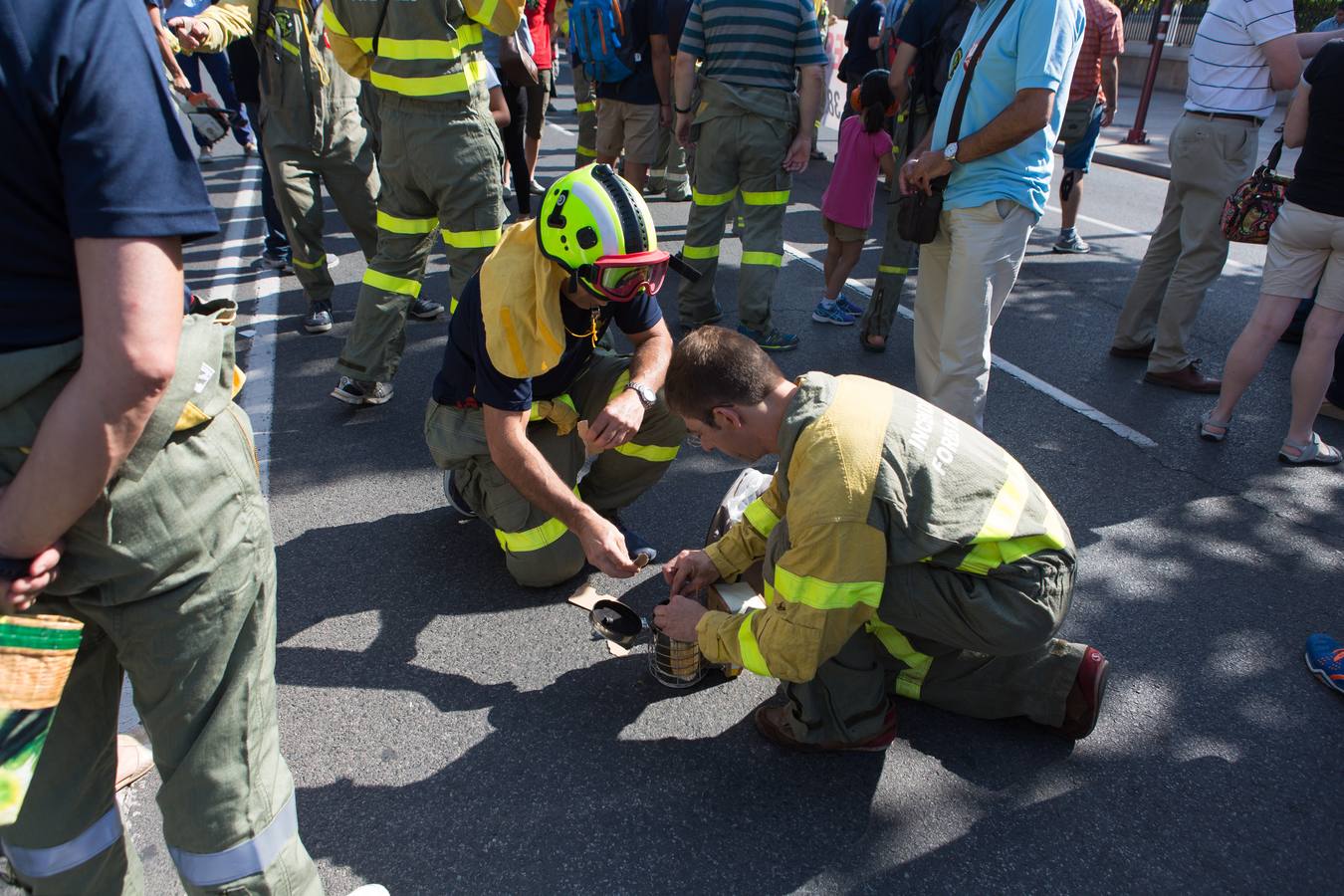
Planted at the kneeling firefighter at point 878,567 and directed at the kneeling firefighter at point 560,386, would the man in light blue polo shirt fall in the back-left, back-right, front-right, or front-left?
front-right

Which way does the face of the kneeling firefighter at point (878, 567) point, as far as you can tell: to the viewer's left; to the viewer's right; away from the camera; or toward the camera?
to the viewer's left

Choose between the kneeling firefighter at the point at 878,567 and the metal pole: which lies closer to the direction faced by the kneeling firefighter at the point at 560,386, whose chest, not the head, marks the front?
the kneeling firefighter

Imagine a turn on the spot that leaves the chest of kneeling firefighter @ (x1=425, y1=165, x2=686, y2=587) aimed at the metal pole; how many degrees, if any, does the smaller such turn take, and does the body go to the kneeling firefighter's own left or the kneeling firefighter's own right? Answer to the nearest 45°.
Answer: approximately 90° to the kneeling firefighter's own left

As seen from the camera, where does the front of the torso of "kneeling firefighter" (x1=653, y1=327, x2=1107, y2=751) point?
to the viewer's left

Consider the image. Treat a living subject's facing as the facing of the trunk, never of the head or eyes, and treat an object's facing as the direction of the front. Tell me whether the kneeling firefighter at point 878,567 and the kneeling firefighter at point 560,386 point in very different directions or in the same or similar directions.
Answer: very different directions

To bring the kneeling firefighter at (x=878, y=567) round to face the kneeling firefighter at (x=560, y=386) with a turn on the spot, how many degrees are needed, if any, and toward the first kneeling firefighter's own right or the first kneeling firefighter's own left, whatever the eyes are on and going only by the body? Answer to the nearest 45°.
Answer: approximately 45° to the first kneeling firefighter's own right

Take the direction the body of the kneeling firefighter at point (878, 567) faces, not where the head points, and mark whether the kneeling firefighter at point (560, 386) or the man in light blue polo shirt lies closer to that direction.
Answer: the kneeling firefighter

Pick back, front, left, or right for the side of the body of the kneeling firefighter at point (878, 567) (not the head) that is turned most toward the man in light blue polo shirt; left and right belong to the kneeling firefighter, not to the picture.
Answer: right

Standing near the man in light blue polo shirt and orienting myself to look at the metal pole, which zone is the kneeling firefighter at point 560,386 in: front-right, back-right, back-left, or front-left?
back-left

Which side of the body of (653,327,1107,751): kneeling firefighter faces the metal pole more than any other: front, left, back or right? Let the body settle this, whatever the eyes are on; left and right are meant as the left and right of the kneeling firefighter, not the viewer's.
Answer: right

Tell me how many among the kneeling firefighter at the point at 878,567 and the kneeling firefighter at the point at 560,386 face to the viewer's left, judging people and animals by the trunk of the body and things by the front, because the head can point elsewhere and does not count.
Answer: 1

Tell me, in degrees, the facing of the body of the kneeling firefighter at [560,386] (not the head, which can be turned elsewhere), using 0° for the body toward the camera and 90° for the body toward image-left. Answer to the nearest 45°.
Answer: approximately 315°

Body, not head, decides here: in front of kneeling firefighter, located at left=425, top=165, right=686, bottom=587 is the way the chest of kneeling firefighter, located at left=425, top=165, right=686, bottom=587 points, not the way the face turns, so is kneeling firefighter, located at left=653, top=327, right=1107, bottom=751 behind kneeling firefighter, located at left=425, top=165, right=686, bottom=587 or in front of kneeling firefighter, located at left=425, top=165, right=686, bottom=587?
in front
